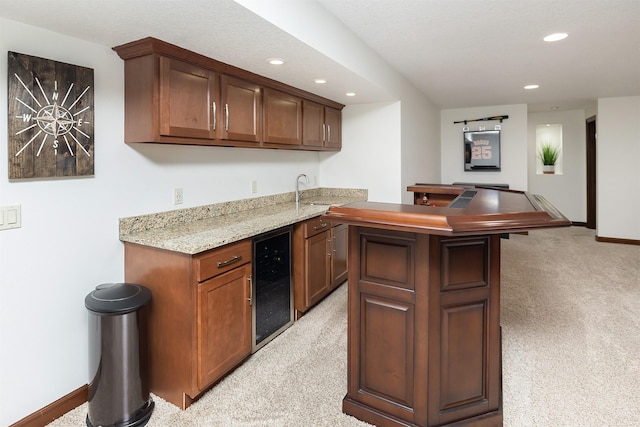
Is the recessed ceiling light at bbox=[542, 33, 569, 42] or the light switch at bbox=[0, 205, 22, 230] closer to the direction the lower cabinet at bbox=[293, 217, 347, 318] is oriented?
the recessed ceiling light

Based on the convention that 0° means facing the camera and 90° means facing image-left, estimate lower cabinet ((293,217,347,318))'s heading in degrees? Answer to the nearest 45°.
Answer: approximately 315°

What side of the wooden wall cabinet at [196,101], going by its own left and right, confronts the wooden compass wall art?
right

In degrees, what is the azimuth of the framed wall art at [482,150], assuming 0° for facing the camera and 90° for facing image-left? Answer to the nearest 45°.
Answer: approximately 0°

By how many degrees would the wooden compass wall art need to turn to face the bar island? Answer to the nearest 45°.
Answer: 0° — it already faces it

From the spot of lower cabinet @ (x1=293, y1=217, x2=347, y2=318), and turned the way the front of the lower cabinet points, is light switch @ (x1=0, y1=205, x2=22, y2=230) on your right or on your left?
on your right

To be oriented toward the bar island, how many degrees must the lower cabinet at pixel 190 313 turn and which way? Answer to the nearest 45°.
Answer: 0° — it already faces it

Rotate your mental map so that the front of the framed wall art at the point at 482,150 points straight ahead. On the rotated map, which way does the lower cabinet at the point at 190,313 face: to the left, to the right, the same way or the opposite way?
to the left

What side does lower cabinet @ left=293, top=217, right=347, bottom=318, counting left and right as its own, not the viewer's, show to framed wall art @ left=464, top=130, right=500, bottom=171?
left

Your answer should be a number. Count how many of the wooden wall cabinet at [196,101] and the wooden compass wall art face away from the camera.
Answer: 0

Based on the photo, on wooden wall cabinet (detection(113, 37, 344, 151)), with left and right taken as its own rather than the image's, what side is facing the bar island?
front
